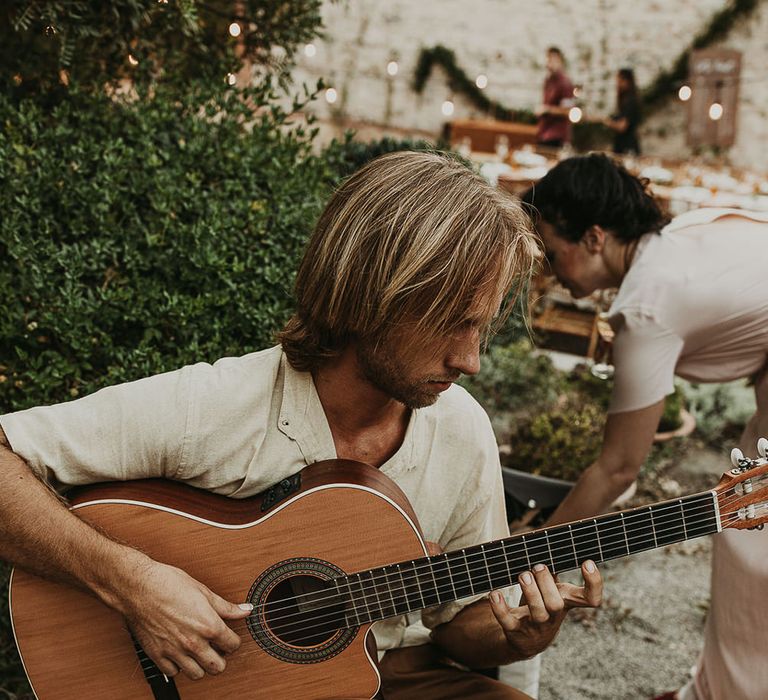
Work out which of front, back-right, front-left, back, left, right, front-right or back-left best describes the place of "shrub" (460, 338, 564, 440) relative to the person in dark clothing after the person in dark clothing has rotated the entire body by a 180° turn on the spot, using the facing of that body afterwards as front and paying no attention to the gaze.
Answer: right

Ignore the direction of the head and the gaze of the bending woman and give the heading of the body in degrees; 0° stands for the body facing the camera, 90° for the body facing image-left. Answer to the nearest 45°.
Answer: approximately 90°

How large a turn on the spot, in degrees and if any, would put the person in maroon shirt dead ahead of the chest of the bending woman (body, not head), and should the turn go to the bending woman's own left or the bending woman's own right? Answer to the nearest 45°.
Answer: approximately 90° to the bending woman's own right

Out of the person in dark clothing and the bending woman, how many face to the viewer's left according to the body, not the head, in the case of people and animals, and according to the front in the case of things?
2

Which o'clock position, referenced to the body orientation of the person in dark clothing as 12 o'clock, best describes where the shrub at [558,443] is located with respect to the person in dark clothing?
The shrub is roughly at 9 o'clock from the person in dark clothing.

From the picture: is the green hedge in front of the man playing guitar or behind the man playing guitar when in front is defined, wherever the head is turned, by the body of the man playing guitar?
behind

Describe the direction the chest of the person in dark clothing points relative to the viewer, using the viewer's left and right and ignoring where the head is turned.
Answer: facing to the left of the viewer

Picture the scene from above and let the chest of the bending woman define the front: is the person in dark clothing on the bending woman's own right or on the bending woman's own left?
on the bending woman's own right

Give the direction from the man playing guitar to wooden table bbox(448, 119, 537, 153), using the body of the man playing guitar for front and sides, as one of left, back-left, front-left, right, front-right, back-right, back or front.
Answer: back-left

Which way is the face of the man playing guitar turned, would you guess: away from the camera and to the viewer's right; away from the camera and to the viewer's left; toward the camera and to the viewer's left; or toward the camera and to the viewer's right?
toward the camera and to the viewer's right

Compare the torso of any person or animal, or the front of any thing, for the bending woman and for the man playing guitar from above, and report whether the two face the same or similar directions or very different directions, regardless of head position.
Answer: very different directions
